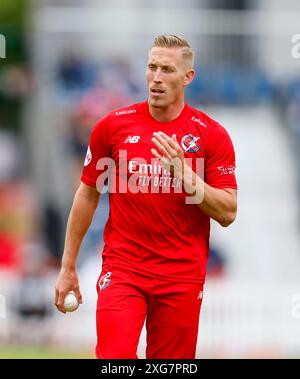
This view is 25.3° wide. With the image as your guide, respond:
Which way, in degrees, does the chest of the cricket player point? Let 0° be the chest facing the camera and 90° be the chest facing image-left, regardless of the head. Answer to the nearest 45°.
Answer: approximately 0°
